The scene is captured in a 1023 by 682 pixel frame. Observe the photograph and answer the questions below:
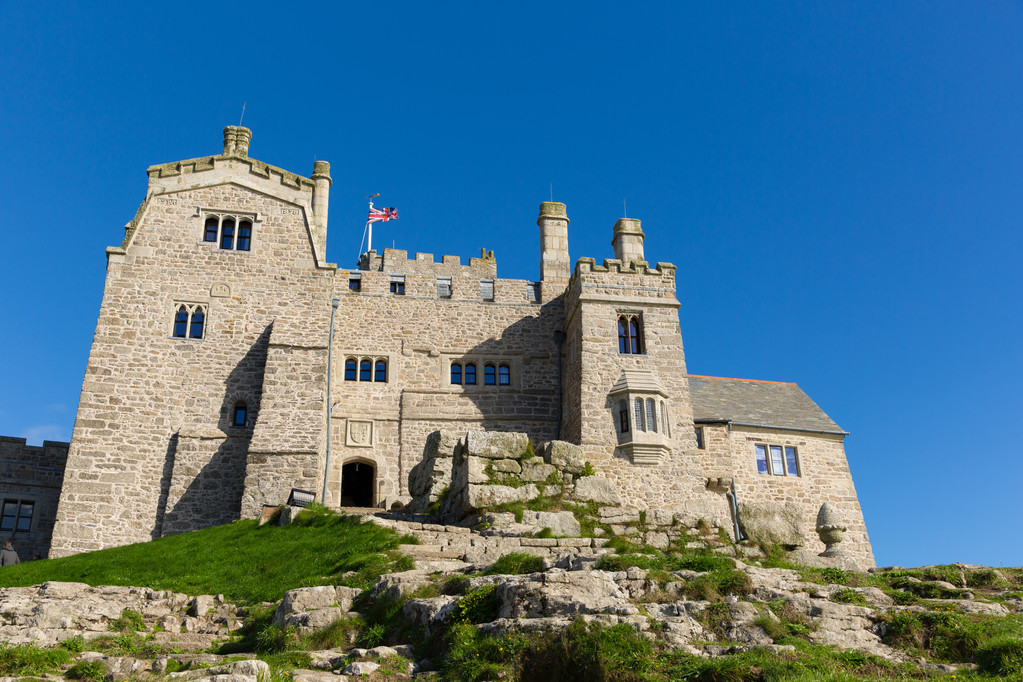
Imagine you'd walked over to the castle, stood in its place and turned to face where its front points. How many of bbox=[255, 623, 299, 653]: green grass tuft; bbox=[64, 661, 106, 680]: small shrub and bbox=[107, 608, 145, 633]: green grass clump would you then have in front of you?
3

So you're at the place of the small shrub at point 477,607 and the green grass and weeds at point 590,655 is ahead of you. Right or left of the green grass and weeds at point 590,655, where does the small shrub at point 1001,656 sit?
left

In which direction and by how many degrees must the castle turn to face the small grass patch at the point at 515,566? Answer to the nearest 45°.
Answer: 0° — it already faces it

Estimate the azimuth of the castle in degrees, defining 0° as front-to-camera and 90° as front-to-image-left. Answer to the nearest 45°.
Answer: approximately 0°

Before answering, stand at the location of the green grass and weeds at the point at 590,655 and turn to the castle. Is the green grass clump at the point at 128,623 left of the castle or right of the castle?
left

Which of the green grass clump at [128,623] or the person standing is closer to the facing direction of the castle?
the green grass clump

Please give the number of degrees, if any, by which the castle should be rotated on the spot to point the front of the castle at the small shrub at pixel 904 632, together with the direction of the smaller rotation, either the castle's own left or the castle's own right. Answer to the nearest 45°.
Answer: approximately 45° to the castle's own left

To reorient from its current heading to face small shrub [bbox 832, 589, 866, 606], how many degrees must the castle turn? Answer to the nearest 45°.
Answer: approximately 45° to its left

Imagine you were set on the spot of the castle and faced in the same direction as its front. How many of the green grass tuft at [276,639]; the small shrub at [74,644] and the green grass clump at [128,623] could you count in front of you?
3

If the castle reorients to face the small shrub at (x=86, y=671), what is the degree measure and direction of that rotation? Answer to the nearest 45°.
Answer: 0° — it already faces it

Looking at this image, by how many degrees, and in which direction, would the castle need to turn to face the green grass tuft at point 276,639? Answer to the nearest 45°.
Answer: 0° — it already faces it
